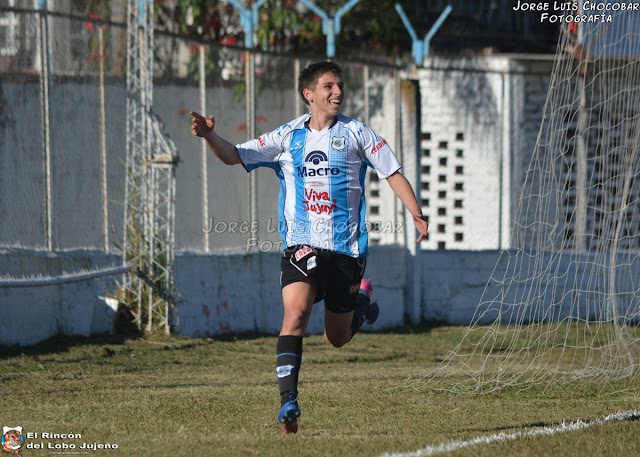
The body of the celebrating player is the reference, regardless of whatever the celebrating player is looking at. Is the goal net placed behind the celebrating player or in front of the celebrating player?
behind

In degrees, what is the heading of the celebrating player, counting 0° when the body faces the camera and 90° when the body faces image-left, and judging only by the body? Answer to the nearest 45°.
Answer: approximately 0°
